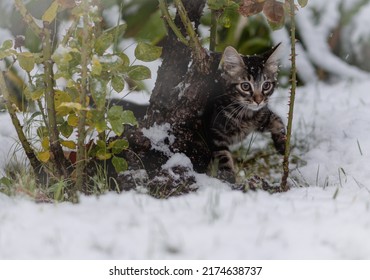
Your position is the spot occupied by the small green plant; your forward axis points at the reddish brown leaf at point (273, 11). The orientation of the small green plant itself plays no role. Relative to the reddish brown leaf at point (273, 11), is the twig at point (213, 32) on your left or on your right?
left

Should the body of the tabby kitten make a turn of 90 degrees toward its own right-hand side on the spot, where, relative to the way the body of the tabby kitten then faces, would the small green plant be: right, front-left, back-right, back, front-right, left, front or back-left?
front

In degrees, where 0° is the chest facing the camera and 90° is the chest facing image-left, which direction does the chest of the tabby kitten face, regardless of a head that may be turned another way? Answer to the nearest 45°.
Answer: approximately 315°

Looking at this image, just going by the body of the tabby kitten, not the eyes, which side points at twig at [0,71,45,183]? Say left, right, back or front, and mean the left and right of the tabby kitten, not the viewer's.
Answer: right
